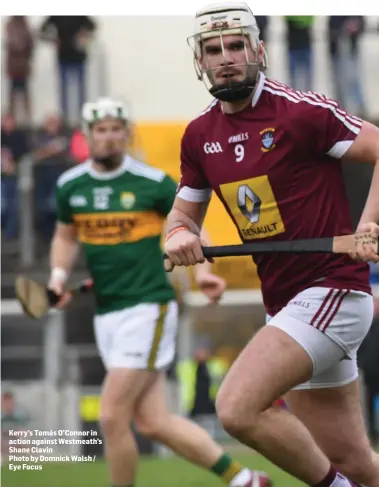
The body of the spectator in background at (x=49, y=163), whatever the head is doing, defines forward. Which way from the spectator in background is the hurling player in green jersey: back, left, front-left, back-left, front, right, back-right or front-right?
front

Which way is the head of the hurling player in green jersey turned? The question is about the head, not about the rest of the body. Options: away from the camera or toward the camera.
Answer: toward the camera

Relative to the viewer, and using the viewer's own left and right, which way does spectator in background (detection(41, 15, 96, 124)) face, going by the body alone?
facing the viewer

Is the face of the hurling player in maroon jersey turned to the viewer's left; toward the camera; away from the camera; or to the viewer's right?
toward the camera

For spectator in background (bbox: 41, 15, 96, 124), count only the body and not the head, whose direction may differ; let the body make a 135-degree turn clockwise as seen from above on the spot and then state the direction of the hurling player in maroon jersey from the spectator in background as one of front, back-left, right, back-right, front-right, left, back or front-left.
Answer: back-left

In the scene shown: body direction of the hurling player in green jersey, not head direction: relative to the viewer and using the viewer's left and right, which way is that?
facing the viewer and to the left of the viewer

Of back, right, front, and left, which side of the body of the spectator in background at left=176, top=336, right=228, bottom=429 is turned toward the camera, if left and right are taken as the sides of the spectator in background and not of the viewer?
front
